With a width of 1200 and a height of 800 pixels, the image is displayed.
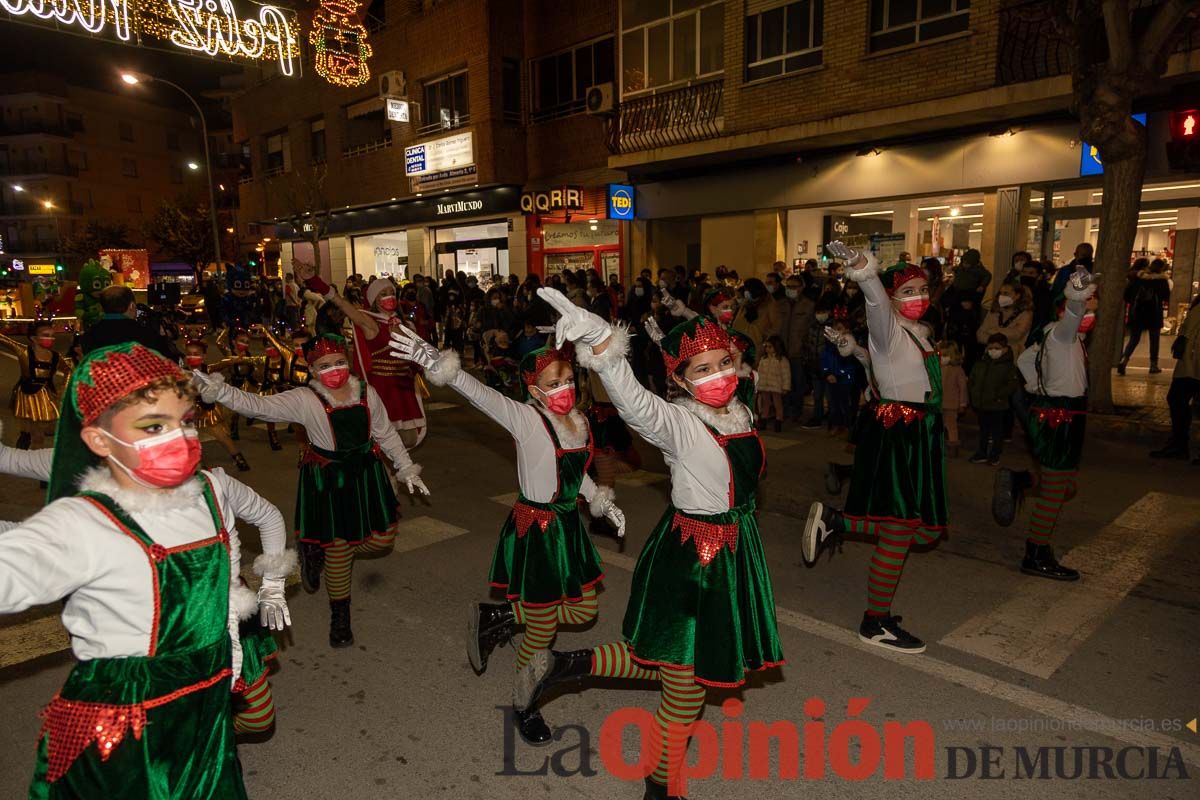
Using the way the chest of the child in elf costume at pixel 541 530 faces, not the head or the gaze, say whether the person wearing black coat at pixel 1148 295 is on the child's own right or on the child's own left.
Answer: on the child's own left

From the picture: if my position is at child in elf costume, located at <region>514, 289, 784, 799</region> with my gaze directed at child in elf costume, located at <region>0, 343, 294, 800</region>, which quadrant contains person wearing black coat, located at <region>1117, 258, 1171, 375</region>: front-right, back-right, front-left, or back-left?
back-right
